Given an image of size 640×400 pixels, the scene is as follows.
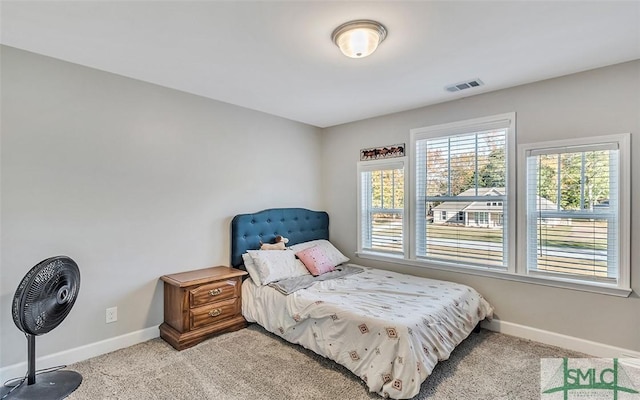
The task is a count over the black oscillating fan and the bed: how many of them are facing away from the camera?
0

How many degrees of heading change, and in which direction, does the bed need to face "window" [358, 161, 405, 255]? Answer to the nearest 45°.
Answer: approximately 135° to its left

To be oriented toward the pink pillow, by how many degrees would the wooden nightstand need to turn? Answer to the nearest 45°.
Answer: approximately 45° to its left

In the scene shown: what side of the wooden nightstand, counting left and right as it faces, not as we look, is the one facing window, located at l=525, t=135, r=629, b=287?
front

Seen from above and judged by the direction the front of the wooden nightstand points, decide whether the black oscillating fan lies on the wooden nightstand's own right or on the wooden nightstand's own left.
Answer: on the wooden nightstand's own right

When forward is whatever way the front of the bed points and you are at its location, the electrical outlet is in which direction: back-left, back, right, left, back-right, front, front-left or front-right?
back-right

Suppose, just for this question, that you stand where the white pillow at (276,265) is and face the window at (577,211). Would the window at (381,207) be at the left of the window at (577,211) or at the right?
left

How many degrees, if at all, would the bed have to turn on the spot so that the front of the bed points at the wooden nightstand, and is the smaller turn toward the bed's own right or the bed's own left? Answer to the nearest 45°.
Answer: approximately 135° to the bed's own right

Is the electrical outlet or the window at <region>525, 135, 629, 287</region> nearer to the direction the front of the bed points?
the window

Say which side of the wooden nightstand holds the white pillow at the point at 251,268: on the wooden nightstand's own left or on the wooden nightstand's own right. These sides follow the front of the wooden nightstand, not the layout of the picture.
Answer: on the wooden nightstand's own left
